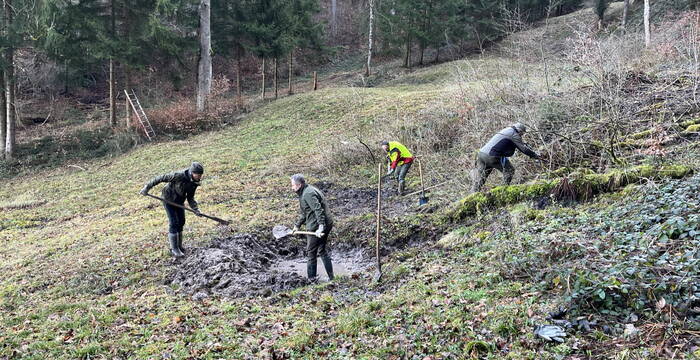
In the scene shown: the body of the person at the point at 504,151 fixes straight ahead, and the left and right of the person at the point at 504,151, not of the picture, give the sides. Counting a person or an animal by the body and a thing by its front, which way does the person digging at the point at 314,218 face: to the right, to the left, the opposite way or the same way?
the opposite way

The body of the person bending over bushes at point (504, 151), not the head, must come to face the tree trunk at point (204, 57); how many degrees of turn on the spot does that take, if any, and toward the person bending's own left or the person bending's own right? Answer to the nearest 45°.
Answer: approximately 135° to the person bending's own left

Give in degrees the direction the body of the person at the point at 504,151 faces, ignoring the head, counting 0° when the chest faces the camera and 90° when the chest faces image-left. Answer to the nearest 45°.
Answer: approximately 270°

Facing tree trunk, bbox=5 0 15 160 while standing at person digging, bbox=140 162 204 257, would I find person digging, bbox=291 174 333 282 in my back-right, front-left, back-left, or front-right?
back-right

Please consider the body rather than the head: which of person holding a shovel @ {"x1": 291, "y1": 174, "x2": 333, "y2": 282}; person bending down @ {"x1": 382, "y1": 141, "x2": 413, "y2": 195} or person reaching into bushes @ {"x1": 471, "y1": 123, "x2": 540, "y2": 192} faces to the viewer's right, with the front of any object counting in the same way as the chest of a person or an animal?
person reaching into bushes @ {"x1": 471, "y1": 123, "x2": 540, "y2": 192}

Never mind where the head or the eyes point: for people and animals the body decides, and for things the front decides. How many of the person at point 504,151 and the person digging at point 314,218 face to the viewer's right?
1

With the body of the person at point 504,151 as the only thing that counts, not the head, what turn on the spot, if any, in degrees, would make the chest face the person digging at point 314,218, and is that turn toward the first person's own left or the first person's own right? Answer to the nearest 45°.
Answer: approximately 135° to the first person's own right

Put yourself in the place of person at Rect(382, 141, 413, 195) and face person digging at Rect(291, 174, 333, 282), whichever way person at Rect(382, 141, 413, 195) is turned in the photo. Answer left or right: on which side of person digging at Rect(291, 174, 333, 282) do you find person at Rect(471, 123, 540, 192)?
left

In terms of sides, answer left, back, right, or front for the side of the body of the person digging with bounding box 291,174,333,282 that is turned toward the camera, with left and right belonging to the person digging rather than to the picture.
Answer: left

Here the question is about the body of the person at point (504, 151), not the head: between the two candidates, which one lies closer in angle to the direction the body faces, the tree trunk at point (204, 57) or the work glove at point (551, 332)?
the work glove

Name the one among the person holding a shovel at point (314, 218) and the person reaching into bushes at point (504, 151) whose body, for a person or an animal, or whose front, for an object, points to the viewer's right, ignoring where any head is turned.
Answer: the person reaching into bushes at point (504, 151)
